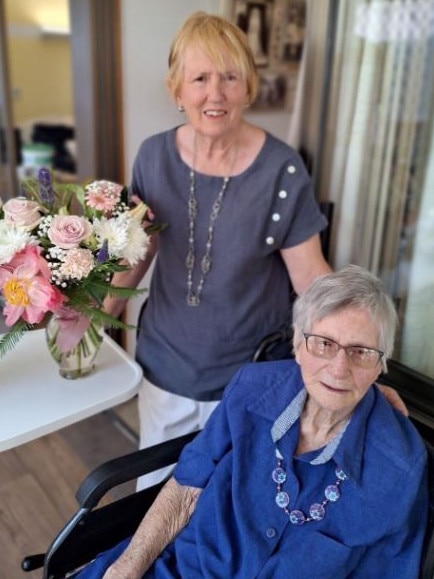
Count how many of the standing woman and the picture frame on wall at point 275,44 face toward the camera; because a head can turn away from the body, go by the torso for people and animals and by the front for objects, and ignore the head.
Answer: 2

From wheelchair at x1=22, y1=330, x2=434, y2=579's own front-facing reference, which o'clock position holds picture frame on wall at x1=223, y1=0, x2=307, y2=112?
The picture frame on wall is roughly at 5 o'clock from the wheelchair.

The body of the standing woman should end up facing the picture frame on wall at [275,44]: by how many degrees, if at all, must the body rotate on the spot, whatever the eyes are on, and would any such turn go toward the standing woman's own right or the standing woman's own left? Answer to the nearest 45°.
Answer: approximately 180°

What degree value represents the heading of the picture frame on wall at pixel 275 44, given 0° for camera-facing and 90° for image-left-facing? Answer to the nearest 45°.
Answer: approximately 0°

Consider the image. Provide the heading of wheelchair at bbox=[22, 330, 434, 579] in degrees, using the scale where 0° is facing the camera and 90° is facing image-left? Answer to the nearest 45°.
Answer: approximately 45°

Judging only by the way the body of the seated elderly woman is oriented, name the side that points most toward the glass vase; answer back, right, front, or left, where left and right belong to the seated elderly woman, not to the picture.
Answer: right
